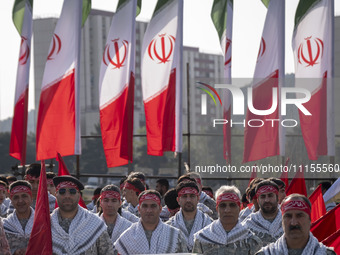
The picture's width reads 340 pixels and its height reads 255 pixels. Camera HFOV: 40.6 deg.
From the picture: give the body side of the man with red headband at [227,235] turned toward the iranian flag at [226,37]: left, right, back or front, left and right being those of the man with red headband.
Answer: back

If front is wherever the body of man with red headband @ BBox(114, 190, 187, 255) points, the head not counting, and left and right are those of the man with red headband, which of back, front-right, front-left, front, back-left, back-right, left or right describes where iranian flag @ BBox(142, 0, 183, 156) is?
back
